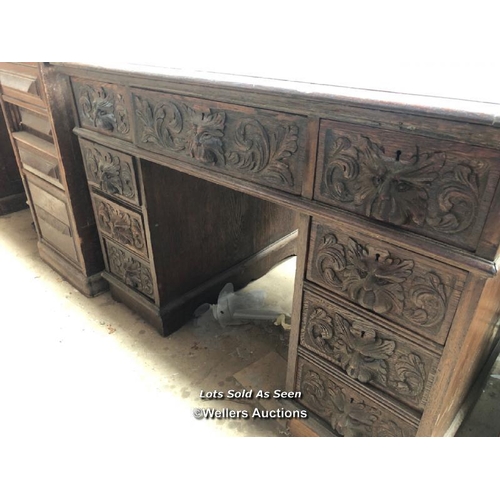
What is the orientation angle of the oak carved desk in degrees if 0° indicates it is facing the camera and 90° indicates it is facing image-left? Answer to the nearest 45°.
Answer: approximately 45°

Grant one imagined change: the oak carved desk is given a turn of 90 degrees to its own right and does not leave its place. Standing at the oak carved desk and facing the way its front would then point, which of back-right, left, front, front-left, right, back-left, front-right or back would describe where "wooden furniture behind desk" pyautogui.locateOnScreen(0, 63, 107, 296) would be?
front

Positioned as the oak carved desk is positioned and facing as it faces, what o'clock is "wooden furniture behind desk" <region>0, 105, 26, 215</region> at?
The wooden furniture behind desk is roughly at 3 o'clock from the oak carved desk.
